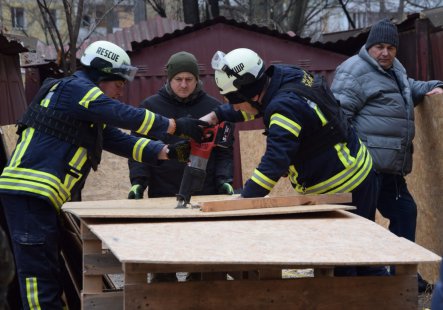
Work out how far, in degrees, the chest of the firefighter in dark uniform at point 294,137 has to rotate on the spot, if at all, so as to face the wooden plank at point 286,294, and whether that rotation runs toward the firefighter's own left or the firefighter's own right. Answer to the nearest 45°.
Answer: approximately 90° to the firefighter's own left

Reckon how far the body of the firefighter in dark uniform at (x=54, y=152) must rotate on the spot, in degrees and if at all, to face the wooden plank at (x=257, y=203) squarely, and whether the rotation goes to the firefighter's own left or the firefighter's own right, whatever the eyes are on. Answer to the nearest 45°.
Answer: approximately 45° to the firefighter's own right

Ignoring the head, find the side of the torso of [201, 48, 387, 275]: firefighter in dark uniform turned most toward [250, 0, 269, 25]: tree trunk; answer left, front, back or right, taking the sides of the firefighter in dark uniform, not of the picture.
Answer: right

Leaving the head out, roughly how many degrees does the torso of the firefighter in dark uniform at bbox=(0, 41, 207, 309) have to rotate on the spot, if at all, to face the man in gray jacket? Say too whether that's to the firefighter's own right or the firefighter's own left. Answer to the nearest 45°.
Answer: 0° — they already face them

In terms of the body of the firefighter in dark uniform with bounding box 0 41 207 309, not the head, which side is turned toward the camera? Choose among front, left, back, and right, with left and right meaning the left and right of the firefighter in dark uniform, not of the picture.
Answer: right

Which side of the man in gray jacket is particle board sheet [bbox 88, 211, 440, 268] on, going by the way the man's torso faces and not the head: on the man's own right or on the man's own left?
on the man's own right

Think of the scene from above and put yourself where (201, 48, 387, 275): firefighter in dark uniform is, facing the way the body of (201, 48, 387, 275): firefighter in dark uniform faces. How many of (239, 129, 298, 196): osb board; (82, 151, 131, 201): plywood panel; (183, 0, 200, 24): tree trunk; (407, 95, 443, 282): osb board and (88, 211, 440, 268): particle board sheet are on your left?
1

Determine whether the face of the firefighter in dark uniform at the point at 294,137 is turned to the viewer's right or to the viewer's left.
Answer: to the viewer's left

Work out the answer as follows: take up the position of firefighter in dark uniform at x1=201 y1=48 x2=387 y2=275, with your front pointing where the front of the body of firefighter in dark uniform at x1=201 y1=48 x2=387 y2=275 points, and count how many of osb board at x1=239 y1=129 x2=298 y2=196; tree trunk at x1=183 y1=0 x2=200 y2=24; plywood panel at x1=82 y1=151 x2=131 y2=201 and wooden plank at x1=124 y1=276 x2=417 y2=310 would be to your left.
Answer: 1

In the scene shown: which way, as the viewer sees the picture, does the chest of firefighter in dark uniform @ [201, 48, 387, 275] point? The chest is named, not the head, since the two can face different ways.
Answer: to the viewer's left

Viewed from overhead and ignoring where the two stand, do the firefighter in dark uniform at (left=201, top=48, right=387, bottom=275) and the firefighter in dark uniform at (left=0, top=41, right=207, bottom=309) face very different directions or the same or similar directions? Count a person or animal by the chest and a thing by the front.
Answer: very different directions

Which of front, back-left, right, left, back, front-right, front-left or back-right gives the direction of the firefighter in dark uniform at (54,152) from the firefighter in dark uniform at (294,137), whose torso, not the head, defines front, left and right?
front

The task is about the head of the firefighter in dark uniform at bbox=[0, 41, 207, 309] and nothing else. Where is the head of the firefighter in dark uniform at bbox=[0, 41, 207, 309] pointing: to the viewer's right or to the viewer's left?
to the viewer's right

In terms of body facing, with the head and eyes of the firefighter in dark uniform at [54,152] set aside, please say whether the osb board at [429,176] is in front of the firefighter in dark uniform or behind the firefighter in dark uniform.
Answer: in front
